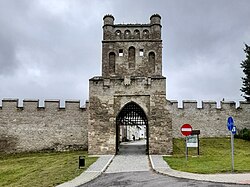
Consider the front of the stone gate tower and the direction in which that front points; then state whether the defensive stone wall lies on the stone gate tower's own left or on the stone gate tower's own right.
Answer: on the stone gate tower's own right

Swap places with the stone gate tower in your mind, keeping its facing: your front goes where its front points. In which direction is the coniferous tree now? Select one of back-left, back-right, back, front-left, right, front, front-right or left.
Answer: back-left

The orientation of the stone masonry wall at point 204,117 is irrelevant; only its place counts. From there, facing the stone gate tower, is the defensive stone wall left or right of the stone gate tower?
right

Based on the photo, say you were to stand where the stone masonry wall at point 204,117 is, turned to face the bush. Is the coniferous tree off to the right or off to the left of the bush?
left

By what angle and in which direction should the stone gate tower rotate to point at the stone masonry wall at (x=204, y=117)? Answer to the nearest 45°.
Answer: approximately 135° to its left

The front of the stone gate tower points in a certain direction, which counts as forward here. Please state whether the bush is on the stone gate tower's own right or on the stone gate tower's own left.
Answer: on the stone gate tower's own left

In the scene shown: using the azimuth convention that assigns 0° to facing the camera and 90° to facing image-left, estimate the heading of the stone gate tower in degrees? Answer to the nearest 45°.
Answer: approximately 0°
